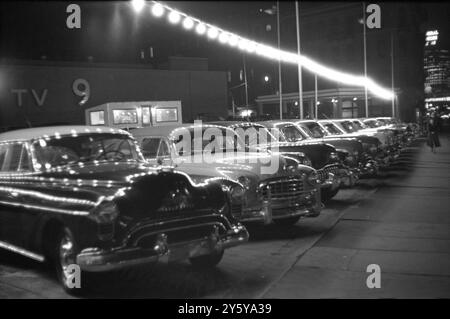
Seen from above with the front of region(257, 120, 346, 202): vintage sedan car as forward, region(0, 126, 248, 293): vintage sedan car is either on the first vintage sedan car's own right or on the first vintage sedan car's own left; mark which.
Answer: on the first vintage sedan car's own right

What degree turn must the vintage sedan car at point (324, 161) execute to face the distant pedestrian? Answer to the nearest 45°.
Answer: approximately 135° to its left

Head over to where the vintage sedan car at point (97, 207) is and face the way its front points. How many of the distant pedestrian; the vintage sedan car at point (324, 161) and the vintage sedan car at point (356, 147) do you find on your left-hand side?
3

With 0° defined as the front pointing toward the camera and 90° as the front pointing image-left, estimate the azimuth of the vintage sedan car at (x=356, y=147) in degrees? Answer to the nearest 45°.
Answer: approximately 315°

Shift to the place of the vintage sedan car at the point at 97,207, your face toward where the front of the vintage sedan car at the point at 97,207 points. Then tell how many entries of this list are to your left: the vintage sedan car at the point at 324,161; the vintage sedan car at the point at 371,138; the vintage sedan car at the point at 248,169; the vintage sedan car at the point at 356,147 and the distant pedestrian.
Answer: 5

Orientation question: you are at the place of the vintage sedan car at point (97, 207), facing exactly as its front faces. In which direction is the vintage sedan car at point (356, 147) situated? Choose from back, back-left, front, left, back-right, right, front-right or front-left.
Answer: left

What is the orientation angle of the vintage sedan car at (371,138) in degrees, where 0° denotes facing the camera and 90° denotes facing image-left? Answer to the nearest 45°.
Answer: approximately 315°

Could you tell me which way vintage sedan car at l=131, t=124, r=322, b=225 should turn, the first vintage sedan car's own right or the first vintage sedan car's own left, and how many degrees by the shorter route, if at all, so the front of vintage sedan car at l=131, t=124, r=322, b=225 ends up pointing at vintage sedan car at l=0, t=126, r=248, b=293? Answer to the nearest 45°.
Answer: approximately 90° to the first vintage sedan car's own right

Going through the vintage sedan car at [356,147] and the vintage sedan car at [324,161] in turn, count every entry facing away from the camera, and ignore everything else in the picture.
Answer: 0
